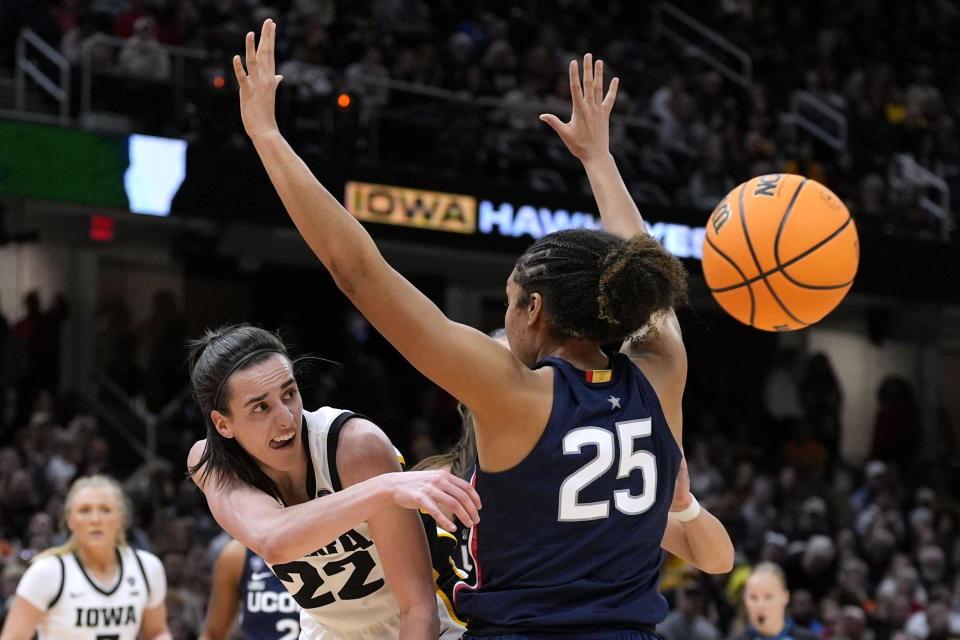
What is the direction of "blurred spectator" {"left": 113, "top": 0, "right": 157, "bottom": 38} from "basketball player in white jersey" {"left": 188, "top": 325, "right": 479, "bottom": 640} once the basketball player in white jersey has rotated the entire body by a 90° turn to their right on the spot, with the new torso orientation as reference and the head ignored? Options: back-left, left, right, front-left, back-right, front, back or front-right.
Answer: right

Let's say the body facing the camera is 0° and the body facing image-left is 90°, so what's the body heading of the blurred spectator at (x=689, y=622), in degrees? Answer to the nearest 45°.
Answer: approximately 0°

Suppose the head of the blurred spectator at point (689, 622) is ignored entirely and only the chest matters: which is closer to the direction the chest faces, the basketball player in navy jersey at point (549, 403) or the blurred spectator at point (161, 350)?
the basketball player in navy jersey

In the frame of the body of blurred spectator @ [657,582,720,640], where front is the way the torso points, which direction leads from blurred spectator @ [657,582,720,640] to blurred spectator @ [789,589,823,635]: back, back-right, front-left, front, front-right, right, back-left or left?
back-left

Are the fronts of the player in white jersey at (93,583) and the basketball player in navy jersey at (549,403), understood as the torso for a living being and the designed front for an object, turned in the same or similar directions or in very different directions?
very different directions

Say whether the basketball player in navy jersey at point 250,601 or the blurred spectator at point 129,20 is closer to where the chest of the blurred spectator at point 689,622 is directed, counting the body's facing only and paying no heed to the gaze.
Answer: the basketball player in navy jersey

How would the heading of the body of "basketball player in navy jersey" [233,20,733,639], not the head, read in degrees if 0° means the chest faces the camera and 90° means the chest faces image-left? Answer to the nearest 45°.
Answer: approximately 135°

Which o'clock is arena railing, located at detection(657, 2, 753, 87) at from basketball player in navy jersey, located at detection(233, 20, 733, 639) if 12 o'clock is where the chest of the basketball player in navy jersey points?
The arena railing is roughly at 2 o'clock from the basketball player in navy jersey.

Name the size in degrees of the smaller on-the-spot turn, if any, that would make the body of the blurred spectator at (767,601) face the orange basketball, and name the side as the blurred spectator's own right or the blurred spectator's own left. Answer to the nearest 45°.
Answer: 0° — they already face it

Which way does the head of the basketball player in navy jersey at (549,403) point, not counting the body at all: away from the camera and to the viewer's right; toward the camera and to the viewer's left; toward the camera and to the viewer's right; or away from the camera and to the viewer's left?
away from the camera and to the viewer's left

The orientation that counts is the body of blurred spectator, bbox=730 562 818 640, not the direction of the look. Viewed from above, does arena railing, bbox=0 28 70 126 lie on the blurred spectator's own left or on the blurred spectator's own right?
on the blurred spectator's own right

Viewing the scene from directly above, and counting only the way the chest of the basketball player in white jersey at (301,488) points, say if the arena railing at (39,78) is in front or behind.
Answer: behind

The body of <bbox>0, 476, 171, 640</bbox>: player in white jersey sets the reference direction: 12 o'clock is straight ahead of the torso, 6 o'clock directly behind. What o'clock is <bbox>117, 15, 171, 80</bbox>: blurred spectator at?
The blurred spectator is roughly at 6 o'clock from the player in white jersey.
